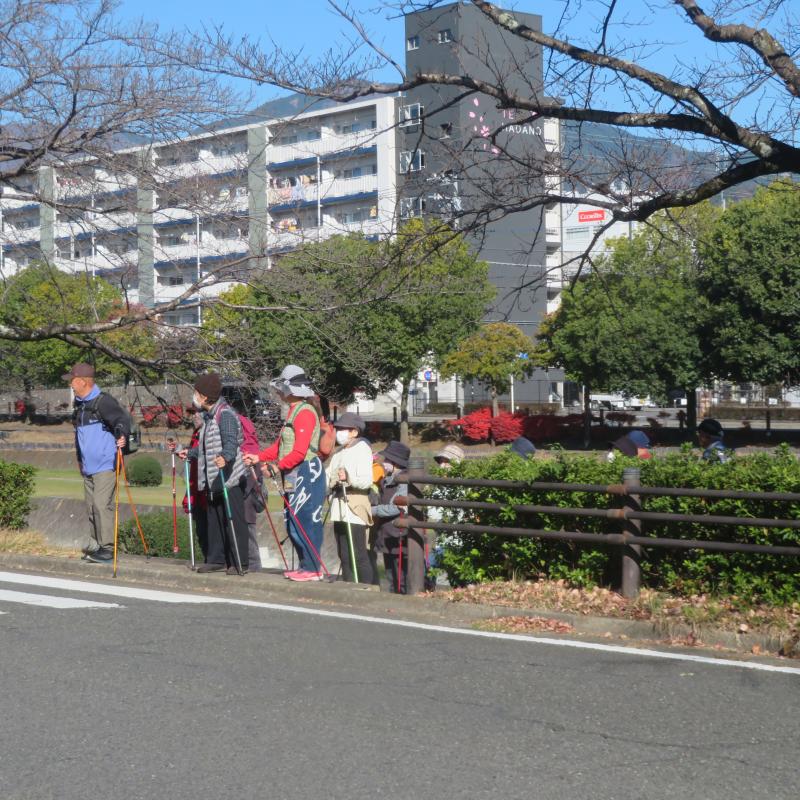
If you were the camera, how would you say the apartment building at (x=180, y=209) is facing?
facing the viewer and to the left of the viewer

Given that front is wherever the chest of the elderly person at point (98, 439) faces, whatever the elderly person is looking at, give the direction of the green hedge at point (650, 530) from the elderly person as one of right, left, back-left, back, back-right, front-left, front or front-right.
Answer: left

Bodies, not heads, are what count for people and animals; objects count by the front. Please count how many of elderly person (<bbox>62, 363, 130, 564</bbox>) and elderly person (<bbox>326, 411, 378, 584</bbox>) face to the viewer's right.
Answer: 0

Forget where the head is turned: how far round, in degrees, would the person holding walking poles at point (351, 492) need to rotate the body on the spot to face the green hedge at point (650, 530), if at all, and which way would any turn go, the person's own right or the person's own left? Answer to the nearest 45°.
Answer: approximately 90° to the person's own left

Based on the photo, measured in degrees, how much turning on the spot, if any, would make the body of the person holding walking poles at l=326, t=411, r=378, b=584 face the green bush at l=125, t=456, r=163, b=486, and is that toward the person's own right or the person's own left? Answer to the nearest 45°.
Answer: approximately 135° to the person's own right

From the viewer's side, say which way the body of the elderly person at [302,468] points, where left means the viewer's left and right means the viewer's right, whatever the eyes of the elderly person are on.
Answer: facing to the left of the viewer
